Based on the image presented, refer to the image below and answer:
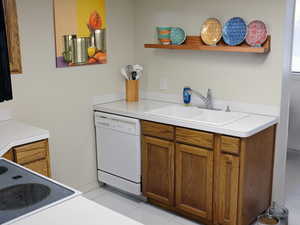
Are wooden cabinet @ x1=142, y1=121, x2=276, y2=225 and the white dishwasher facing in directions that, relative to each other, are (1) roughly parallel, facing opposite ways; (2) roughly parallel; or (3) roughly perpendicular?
roughly parallel

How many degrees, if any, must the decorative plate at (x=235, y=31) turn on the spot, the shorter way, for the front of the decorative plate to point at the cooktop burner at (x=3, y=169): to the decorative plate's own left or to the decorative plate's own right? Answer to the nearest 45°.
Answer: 0° — it already faces it

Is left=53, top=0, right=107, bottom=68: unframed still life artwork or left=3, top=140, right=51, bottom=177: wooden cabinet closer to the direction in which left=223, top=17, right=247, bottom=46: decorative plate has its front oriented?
the wooden cabinet

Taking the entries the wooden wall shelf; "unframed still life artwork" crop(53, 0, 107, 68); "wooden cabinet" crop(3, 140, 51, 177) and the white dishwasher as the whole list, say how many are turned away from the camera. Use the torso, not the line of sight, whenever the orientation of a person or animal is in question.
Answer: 0

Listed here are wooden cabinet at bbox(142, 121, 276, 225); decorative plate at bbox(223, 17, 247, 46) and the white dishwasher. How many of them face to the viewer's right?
0

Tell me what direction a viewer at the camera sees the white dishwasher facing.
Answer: facing the viewer and to the left of the viewer

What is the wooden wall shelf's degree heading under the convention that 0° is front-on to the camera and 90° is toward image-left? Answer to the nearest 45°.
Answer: approximately 45°

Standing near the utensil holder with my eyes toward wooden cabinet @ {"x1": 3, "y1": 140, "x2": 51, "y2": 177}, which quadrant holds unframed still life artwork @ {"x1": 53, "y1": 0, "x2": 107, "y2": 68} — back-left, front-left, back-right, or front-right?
front-right

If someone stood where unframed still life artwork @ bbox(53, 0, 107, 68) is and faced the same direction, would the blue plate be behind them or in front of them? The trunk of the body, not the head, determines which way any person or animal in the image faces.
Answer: in front

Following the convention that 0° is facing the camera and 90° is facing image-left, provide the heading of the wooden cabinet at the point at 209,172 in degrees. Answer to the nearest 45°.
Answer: approximately 45°

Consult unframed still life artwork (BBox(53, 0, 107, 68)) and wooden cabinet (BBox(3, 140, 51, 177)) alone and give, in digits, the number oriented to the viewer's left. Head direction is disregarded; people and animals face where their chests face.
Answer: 0

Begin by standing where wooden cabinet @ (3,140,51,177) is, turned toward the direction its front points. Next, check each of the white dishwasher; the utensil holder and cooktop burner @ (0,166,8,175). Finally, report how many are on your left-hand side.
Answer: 2

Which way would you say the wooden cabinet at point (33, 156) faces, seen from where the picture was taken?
facing the viewer and to the right of the viewer

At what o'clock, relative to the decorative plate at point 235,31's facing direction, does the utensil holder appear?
The utensil holder is roughly at 2 o'clock from the decorative plate.

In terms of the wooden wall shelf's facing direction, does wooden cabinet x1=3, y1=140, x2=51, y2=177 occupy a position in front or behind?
in front

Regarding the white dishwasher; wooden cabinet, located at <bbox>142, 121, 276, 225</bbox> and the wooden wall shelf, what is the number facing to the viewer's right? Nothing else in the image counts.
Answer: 0
